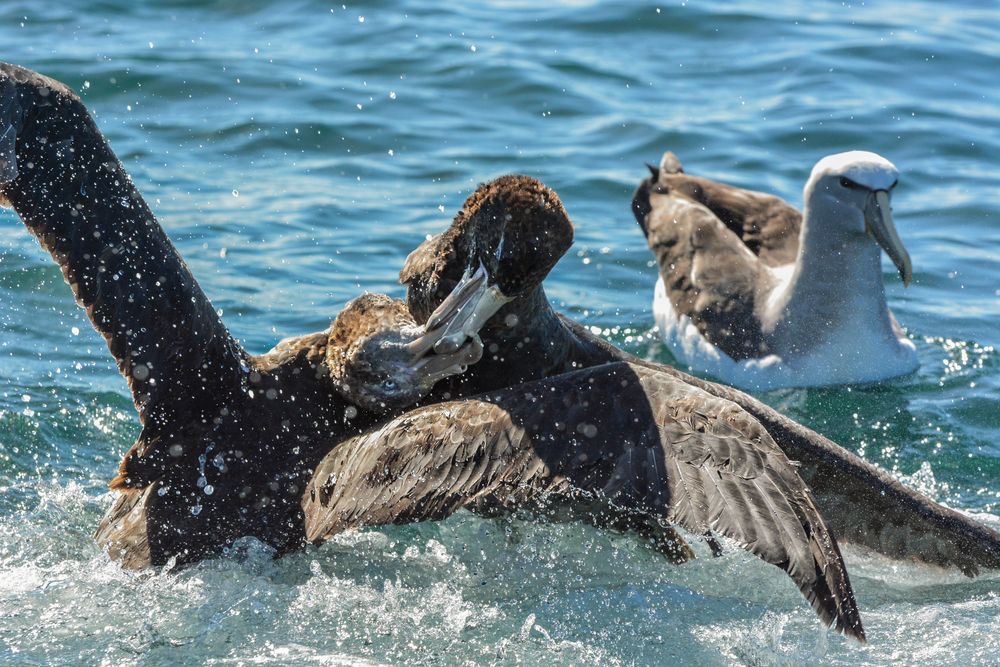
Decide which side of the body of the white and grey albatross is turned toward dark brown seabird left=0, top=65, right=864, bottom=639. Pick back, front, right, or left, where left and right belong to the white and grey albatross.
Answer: right

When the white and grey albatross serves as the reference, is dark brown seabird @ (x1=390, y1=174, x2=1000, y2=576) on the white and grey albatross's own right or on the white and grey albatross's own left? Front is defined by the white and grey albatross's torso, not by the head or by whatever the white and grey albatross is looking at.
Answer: on the white and grey albatross's own right

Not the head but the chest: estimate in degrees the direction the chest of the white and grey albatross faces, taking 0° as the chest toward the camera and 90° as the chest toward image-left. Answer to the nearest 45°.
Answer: approximately 315°
